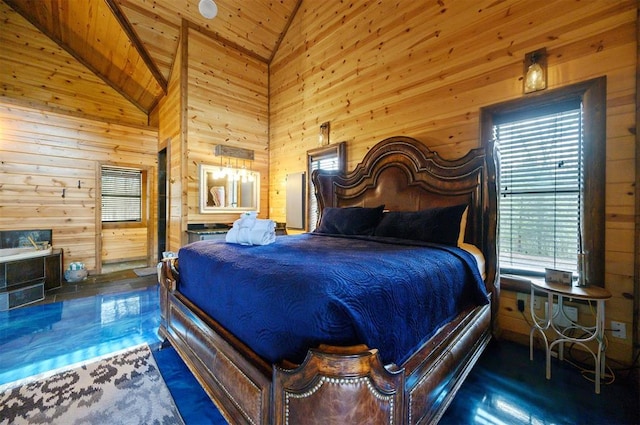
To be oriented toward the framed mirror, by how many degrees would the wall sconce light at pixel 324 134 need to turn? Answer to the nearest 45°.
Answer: approximately 45° to its right

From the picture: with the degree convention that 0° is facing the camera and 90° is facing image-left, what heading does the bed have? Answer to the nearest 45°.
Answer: approximately 45°

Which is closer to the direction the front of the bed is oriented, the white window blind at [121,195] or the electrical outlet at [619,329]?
the white window blind

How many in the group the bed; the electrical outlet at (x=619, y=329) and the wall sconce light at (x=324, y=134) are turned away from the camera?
0

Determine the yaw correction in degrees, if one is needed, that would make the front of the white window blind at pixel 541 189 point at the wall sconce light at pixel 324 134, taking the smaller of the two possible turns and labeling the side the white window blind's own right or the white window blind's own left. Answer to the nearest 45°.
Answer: approximately 45° to the white window blind's own right

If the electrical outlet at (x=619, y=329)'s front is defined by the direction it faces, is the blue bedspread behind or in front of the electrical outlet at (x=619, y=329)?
in front

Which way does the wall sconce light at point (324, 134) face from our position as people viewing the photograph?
facing the viewer and to the left of the viewer

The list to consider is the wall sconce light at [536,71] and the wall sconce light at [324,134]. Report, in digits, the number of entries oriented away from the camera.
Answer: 0

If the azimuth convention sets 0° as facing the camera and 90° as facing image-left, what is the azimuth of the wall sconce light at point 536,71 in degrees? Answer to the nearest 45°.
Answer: approximately 45°

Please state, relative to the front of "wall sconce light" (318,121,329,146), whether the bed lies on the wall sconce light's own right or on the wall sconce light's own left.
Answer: on the wall sconce light's own left
